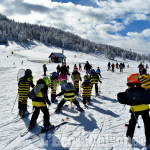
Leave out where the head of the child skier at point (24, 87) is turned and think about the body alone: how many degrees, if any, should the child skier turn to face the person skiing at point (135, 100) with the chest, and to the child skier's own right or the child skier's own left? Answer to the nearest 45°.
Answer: approximately 90° to the child skier's own right

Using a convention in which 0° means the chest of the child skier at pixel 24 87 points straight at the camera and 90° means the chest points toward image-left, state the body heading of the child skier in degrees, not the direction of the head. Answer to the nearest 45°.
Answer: approximately 225°
